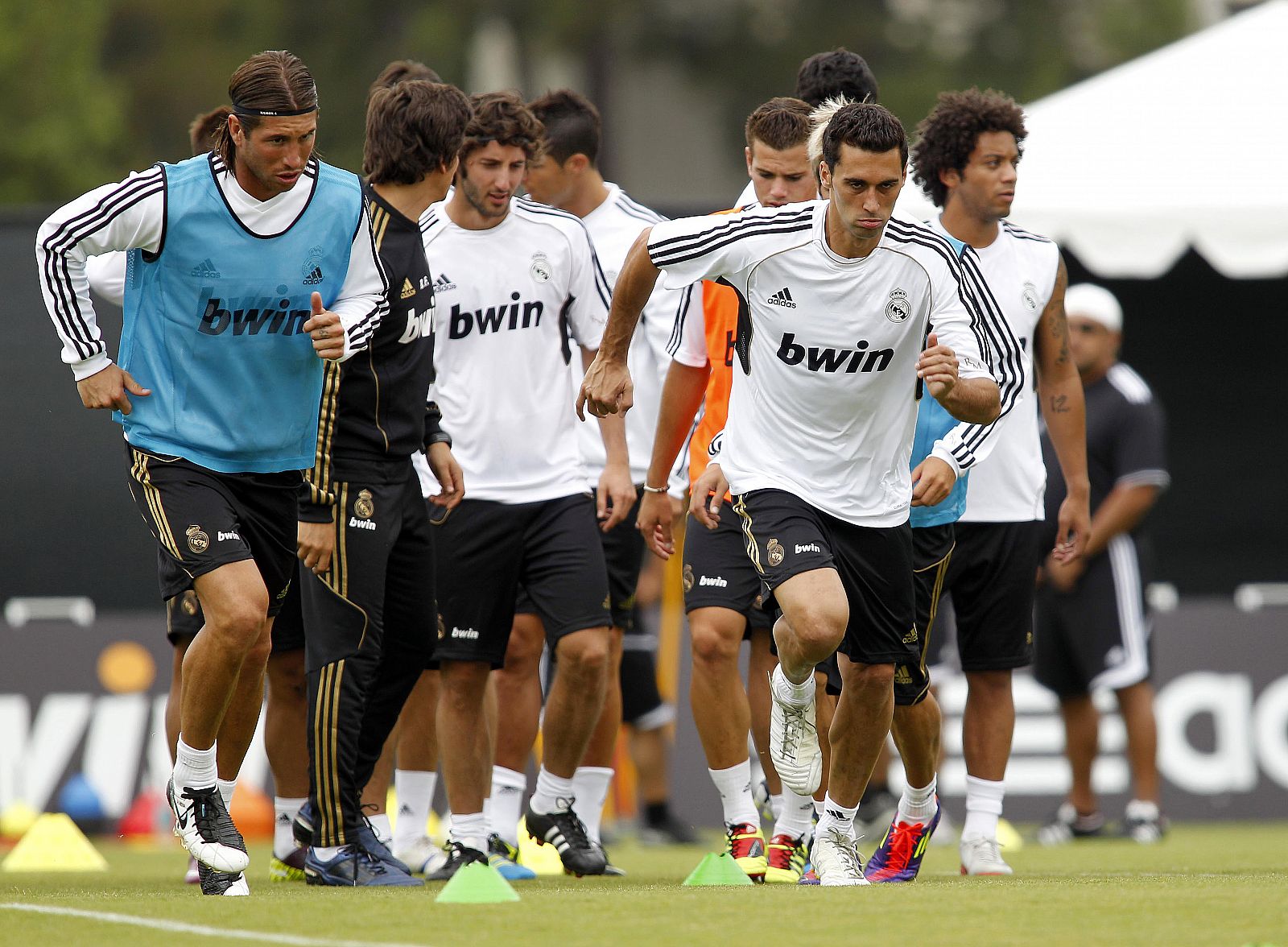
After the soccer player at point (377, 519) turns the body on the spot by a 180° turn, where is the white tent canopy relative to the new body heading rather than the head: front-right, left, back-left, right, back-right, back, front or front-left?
right

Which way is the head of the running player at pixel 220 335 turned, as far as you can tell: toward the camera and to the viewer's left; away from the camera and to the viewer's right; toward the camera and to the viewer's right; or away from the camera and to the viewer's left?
toward the camera and to the viewer's right

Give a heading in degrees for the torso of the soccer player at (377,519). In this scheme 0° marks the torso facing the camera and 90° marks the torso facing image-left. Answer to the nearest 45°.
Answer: approximately 315°

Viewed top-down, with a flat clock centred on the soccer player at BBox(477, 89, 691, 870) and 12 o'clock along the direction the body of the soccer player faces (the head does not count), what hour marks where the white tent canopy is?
The white tent canopy is roughly at 6 o'clock from the soccer player.

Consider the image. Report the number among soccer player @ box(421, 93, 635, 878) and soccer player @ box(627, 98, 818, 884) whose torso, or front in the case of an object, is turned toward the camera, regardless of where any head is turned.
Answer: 2

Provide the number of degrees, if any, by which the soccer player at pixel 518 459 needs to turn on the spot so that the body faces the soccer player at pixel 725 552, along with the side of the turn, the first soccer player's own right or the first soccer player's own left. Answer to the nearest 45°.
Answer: approximately 90° to the first soccer player's own left

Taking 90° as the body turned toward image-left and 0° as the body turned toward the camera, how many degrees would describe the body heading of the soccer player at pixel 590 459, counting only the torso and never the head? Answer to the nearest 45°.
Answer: approximately 45°
